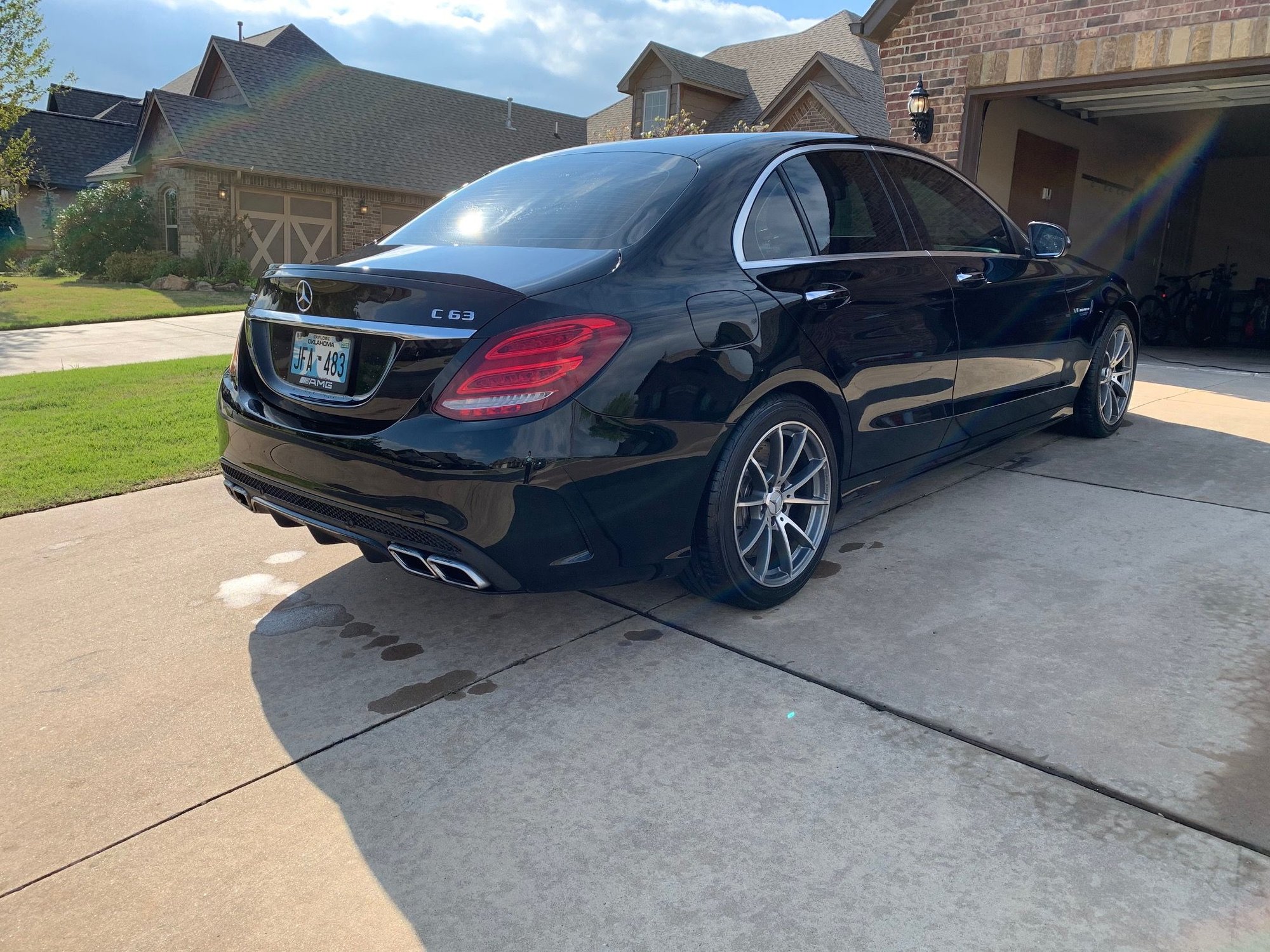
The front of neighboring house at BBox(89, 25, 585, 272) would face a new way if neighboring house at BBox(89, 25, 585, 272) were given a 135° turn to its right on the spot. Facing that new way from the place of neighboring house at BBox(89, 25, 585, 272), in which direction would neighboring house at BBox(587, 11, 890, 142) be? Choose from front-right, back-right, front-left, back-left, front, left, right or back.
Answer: right

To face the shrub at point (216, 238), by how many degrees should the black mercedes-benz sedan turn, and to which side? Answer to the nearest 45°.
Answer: approximately 90° to its left

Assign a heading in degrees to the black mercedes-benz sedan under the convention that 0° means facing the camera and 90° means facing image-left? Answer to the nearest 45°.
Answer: approximately 225°

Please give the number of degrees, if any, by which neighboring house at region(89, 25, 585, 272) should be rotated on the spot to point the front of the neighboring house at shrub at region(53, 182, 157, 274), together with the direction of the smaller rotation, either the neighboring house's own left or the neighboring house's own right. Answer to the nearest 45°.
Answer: approximately 45° to the neighboring house's own right

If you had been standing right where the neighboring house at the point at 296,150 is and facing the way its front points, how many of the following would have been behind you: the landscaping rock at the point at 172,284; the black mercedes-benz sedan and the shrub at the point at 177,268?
0

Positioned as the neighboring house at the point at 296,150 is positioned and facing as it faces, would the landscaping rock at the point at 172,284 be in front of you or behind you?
in front

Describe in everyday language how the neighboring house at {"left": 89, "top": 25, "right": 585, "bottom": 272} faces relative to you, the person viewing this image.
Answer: facing the viewer and to the left of the viewer

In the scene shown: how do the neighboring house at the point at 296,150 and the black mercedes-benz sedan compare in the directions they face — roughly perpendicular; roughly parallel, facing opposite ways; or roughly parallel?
roughly parallel, facing opposite ways

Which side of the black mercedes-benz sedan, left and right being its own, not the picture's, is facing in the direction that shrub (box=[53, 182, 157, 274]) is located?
left

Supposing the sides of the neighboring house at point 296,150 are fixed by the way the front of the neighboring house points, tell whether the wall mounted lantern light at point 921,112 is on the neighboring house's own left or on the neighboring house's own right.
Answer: on the neighboring house's own left

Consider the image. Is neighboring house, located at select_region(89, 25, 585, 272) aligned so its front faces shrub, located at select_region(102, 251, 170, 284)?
yes
